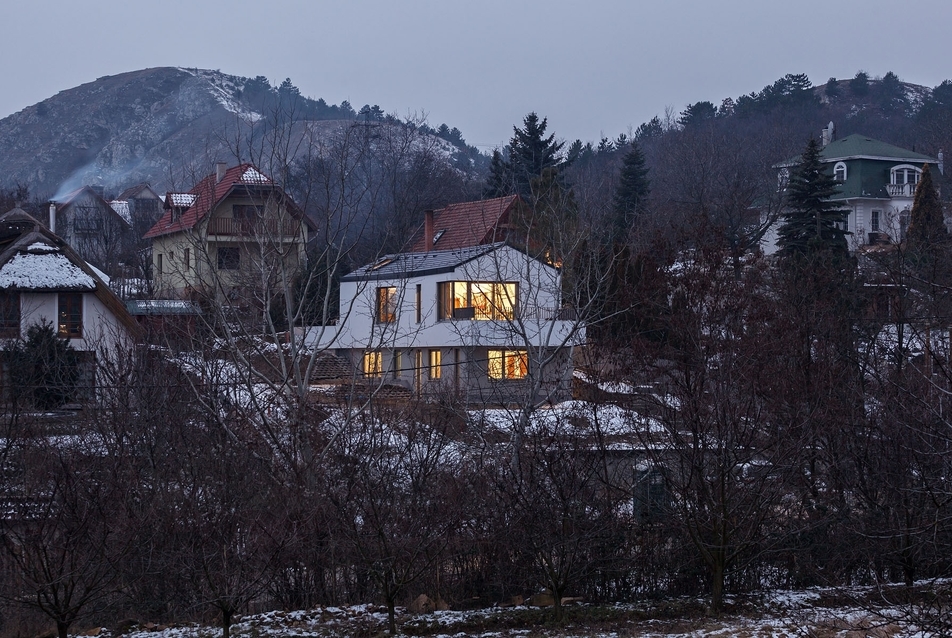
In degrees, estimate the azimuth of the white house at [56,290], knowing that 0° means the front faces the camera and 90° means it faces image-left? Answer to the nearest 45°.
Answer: approximately 0°

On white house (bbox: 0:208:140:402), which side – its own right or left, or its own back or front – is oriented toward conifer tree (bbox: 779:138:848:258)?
left

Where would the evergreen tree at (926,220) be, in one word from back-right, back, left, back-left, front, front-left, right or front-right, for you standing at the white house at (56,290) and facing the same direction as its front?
left
